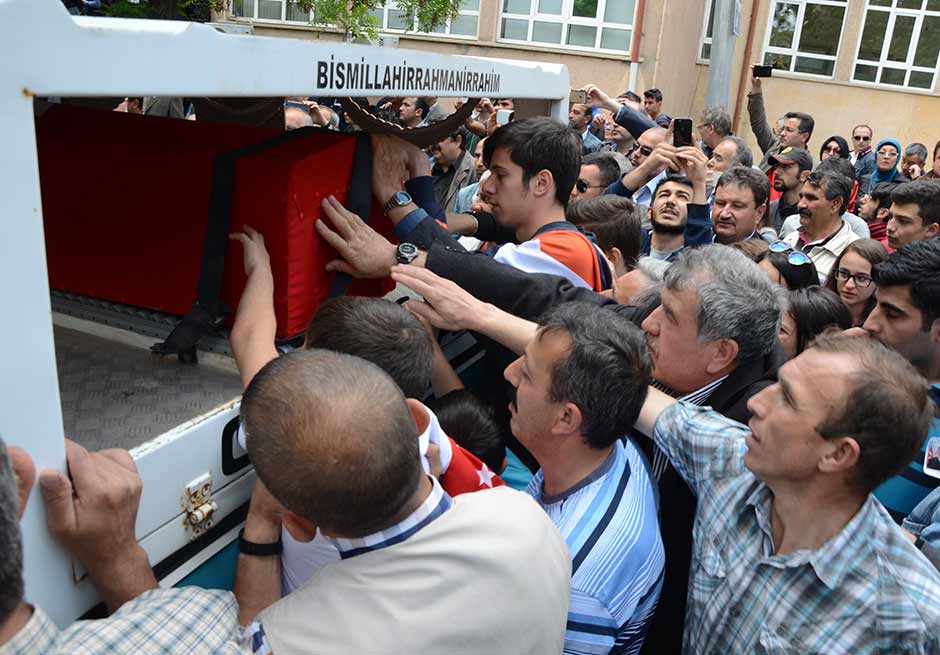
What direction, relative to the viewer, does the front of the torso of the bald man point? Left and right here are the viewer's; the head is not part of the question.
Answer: facing away from the viewer and to the left of the viewer

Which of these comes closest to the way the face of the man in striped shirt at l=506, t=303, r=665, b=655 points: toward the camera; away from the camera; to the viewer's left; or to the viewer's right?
to the viewer's left

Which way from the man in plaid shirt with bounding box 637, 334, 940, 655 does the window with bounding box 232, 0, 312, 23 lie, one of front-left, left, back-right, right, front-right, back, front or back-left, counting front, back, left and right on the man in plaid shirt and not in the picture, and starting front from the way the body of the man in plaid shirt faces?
right

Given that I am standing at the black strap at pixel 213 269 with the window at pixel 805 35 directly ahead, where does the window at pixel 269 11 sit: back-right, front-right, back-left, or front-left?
front-left

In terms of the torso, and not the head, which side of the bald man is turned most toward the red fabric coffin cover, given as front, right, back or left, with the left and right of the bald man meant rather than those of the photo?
front

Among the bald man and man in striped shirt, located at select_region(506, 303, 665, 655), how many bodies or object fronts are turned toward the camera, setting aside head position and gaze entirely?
0

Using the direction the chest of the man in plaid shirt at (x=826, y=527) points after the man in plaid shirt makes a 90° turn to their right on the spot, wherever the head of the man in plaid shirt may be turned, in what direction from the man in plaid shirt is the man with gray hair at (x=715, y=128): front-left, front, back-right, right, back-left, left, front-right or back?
front-right

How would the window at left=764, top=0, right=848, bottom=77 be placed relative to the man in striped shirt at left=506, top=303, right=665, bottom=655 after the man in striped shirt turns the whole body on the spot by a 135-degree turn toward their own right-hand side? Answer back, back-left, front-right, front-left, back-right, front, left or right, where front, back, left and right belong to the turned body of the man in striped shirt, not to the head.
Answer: front-left

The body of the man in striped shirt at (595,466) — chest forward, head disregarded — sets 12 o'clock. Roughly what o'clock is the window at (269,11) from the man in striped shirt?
The window is roughly at 2 o'clock from the man in striped shirt.

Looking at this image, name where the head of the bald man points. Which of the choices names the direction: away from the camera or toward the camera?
away from the camera

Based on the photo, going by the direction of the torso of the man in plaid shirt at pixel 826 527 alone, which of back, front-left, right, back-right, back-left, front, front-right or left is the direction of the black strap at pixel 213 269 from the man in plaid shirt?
front-right

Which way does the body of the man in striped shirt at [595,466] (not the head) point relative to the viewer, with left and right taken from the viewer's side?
facing to the left of the viewer

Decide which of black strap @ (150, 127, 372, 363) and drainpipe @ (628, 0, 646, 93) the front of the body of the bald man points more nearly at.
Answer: the black strap

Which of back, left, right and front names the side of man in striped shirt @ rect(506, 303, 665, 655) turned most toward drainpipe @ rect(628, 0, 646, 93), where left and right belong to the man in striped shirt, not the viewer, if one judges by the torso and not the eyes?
right

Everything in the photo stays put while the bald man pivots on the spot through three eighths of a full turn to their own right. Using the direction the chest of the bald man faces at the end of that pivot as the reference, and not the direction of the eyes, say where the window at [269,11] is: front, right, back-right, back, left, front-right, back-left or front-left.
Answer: left

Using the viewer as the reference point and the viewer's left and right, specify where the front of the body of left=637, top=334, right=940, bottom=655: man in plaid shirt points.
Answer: facing the viewer and to the left of the viewer
